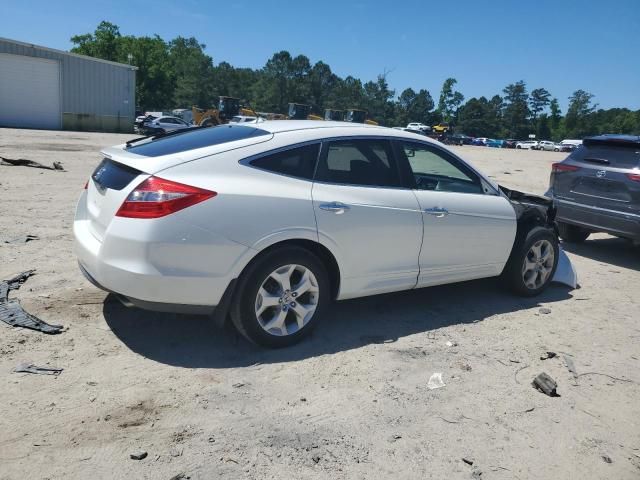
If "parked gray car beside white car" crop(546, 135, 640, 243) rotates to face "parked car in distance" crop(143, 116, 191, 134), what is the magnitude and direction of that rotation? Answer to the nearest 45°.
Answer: approximately 90° to its left

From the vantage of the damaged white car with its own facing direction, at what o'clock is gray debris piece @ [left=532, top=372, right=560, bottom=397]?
The gray debris piece is roughly at 2 o'clock from the damaged white car.

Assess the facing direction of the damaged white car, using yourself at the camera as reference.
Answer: facing away from the viewer and to the right of the viewer
